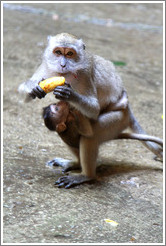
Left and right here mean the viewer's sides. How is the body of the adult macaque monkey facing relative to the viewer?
facing the viewer and to the left of the viewer
